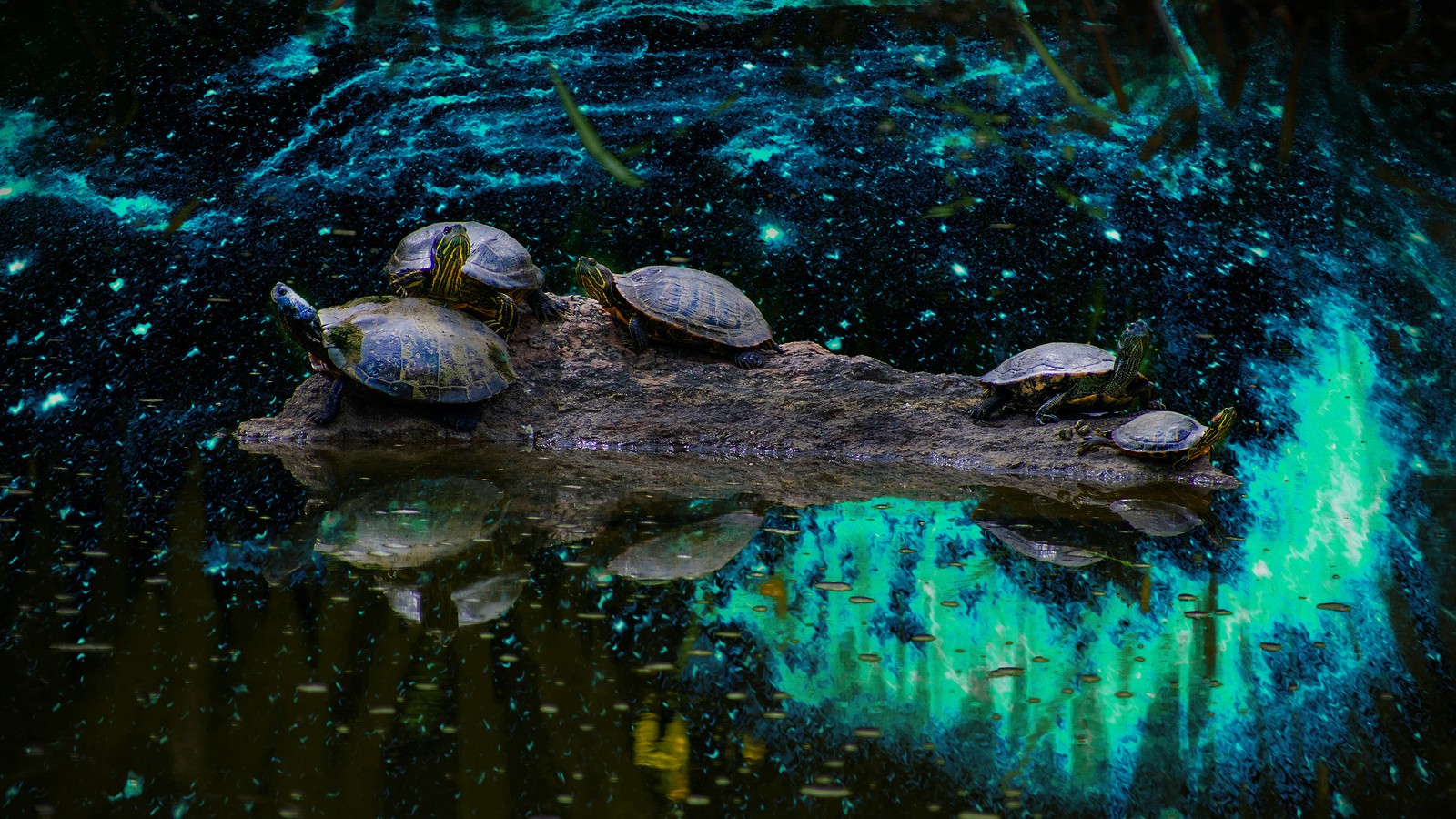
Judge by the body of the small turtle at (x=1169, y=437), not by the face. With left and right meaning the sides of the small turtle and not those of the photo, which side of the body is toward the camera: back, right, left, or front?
right

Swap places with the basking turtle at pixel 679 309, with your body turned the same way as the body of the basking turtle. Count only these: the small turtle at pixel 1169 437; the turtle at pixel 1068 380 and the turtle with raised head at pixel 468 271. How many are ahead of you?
1

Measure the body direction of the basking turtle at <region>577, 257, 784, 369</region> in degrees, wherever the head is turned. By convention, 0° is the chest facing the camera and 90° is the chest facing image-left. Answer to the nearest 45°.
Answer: approximately 90°

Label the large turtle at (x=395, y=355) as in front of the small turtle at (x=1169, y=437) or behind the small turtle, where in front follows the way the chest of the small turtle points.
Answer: behind

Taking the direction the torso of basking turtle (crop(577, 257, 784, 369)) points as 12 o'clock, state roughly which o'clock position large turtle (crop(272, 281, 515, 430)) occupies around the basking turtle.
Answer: The large turtle is roughly at 11 o'clock from the basking turtle.

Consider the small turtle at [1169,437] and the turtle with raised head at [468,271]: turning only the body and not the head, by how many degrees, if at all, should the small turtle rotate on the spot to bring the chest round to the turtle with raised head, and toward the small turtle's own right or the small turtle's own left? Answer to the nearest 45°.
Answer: approximately 180°

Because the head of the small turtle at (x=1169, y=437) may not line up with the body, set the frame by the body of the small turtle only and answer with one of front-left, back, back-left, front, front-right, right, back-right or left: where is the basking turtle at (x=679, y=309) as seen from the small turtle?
back

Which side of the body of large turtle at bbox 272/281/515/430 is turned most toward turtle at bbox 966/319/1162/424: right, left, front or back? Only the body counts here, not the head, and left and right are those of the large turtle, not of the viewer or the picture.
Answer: back

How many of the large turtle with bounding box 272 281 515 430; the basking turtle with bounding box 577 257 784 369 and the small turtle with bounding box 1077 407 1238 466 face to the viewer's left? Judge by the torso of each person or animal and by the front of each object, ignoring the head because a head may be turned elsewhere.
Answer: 2

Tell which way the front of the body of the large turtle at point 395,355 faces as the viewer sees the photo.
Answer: to the viewer's left

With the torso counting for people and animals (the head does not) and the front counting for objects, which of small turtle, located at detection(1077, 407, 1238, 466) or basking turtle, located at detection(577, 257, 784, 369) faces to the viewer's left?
the basking turtle

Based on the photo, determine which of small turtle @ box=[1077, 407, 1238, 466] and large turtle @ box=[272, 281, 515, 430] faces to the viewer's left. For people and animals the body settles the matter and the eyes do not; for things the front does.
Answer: the large turtle
